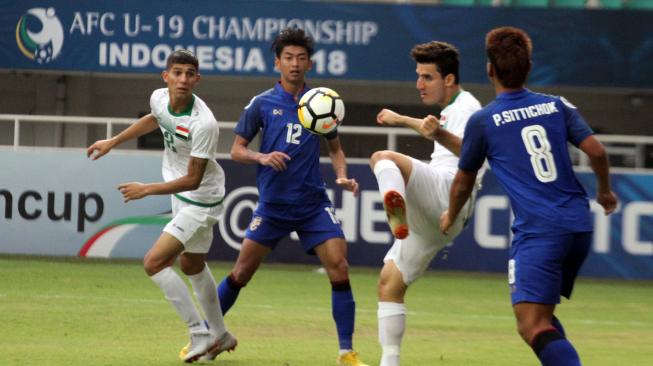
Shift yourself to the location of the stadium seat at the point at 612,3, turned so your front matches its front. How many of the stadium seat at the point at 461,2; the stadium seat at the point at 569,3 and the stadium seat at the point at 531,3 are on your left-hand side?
0

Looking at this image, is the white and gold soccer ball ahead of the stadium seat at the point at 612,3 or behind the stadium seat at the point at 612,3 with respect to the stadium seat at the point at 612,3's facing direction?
ahead

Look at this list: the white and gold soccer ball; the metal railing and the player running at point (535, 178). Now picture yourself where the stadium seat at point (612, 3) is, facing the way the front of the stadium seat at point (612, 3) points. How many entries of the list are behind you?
0

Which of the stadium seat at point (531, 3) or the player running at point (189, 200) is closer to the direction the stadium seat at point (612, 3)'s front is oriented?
the player running

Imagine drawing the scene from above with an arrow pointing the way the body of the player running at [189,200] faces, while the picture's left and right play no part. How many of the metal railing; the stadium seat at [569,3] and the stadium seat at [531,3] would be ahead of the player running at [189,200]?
0

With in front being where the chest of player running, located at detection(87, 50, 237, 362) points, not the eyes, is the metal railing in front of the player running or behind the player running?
behind

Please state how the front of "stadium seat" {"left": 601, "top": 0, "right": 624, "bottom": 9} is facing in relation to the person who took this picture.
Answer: facing the viewer

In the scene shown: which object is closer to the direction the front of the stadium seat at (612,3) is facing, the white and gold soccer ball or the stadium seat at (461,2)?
the white and gold soccer ball

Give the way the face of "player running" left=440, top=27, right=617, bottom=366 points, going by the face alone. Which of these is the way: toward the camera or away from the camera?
away from the camera
